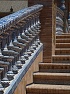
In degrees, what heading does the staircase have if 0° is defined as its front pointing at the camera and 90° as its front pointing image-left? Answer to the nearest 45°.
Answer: approximately 0°
